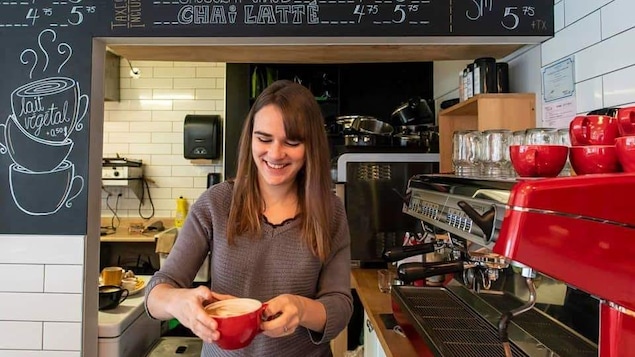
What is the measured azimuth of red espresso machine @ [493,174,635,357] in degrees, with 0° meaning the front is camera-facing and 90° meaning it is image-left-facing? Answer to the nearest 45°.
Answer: approximately 90°

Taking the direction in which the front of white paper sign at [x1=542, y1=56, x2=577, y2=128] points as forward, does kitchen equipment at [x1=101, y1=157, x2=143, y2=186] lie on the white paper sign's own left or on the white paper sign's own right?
on the white paper sign's own right

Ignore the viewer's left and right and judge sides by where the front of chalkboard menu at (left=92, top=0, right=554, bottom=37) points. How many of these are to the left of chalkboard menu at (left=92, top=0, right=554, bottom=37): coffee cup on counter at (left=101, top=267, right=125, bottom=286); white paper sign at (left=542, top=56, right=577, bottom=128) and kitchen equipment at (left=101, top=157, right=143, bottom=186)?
1

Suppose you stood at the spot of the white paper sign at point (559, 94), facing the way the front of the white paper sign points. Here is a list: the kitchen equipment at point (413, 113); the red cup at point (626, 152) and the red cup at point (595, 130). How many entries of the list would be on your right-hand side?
1

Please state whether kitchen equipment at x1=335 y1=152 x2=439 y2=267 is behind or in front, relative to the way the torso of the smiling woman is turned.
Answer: behind

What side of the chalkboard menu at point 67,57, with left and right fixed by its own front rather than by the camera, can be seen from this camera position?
front

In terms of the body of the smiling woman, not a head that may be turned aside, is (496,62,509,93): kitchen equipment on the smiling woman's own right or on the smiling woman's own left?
on the smiling woman's own left

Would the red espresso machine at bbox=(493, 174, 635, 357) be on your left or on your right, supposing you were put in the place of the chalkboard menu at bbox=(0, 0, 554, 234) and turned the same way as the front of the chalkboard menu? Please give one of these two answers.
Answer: on your left

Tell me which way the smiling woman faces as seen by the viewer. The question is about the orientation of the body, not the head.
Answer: toward the camera
